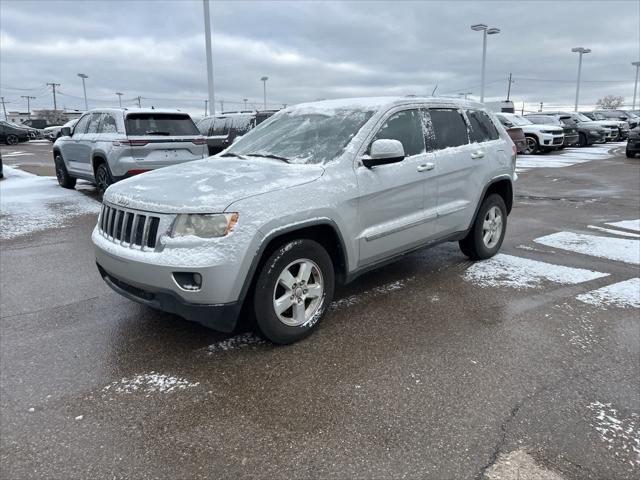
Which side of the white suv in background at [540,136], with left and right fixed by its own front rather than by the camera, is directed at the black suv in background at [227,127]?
right

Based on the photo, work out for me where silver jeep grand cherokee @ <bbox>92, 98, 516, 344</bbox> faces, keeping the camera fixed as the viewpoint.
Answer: facing the viewer and to the left of the viewer

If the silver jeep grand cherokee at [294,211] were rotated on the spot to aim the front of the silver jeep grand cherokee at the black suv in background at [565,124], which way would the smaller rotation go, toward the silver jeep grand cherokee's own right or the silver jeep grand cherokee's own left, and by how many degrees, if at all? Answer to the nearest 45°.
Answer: approximately 180°

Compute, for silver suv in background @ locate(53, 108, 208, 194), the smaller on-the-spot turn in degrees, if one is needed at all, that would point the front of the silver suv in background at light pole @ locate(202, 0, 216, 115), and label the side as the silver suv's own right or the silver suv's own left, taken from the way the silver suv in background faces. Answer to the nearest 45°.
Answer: approximately 45° to the silver suv's own right

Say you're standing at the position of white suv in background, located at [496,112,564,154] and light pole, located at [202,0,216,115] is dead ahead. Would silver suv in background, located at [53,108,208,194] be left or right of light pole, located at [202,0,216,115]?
left

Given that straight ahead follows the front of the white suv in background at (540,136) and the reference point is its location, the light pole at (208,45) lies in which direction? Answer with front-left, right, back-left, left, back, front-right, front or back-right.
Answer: right

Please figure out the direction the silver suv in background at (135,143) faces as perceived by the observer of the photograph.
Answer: facing away from the viewer and to the left of the viewer

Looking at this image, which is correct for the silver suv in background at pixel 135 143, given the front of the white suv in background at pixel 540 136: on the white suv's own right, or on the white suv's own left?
on the white suv's own right

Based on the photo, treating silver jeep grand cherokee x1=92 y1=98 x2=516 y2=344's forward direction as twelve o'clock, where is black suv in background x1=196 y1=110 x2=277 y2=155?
The black suv in background is roughly at 4 o'clock from the silver jeep grand cherokee.

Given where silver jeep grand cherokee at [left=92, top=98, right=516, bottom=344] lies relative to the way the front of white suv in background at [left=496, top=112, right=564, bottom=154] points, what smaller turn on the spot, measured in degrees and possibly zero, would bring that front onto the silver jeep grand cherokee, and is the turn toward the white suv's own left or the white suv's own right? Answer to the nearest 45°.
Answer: approximately 45° to the white suv's own right

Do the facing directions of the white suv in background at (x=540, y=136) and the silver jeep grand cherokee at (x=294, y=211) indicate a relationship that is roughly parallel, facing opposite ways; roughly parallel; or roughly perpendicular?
roughly perpendicular

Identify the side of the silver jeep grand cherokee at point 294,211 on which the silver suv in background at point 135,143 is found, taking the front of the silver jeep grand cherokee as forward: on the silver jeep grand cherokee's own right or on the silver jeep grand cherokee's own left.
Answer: on the silver jeep grand cherokee's own right

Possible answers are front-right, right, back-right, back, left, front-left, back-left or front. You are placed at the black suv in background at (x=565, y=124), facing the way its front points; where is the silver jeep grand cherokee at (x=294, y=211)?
front-right
